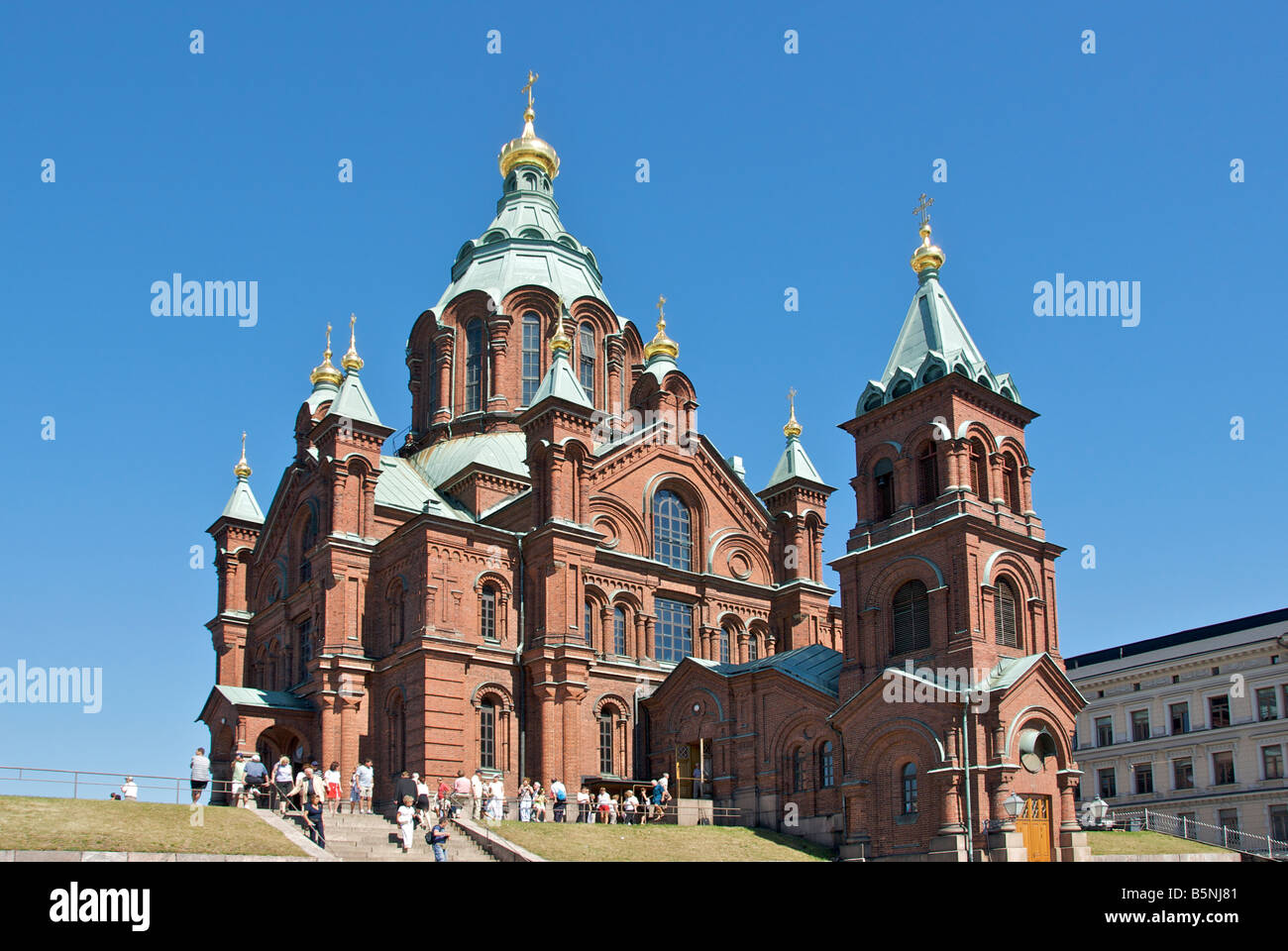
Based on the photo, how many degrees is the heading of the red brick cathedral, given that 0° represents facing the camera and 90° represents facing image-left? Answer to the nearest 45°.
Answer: approximately 315°

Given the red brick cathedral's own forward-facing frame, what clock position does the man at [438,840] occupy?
The man is roughly at 2 o'clock from the red brick cathedral.
